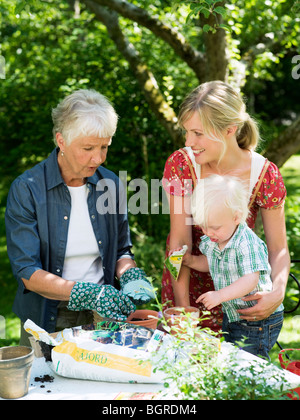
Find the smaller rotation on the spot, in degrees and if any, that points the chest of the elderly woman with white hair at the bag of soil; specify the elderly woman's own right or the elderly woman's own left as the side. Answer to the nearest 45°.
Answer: approximately 45° to the elderly woman's own right

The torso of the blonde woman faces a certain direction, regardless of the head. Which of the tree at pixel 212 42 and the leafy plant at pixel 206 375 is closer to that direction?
the leafy plant

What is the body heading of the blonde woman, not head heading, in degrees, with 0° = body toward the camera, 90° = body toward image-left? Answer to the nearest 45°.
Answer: approximately 0°

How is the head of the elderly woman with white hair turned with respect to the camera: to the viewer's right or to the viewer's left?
to the viewer's right

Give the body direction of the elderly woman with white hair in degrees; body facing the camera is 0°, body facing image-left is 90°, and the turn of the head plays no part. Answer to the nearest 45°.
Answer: approximately 315°

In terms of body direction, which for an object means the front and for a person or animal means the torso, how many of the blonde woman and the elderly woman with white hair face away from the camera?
0

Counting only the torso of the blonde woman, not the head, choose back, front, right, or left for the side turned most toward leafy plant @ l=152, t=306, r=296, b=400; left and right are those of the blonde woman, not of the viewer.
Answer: front
